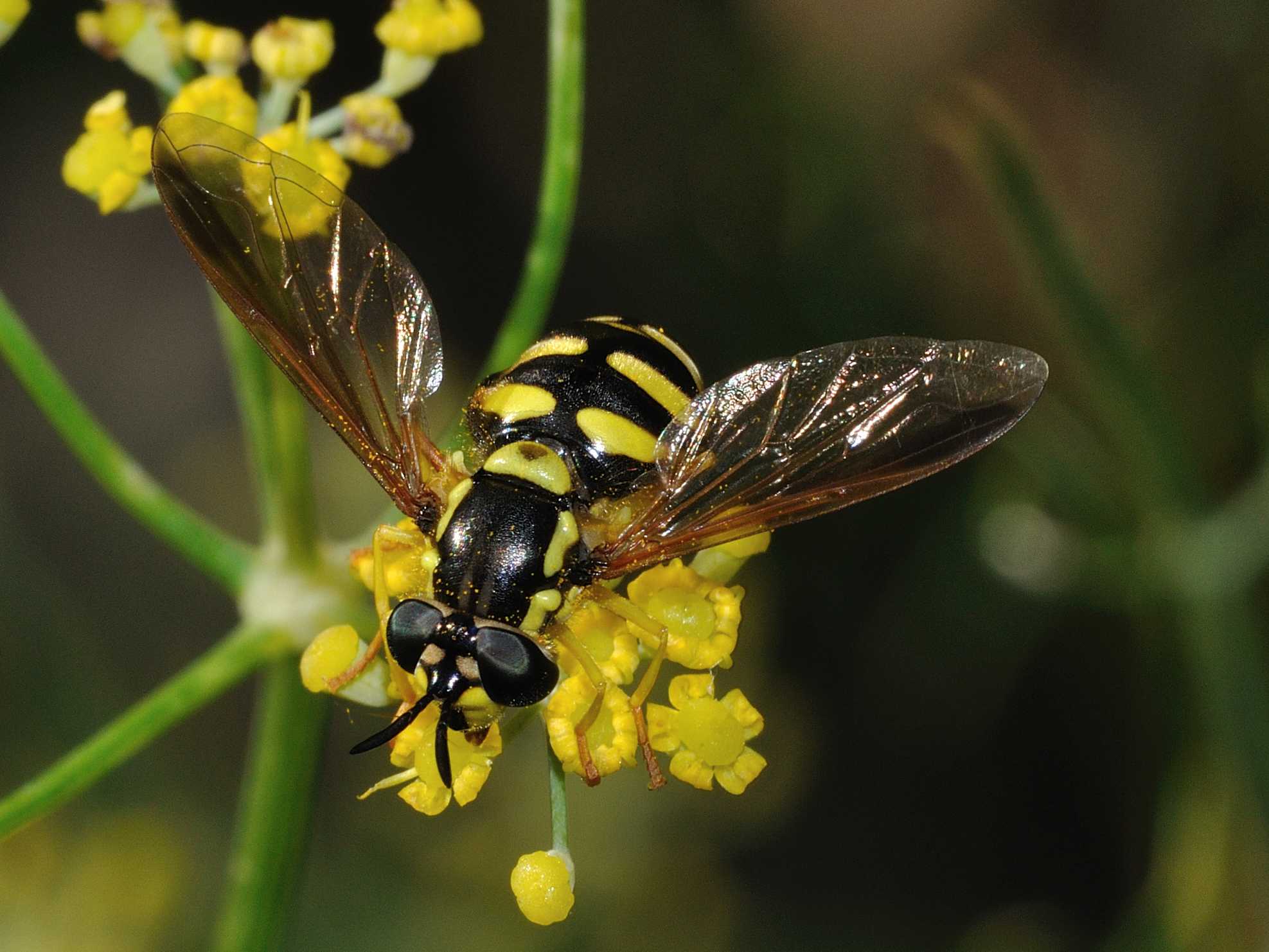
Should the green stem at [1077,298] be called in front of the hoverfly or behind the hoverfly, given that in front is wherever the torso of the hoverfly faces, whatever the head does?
behind

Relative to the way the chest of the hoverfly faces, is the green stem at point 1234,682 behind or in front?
behind

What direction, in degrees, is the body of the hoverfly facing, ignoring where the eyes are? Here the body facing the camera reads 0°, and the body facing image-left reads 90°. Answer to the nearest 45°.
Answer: approximately 45°
